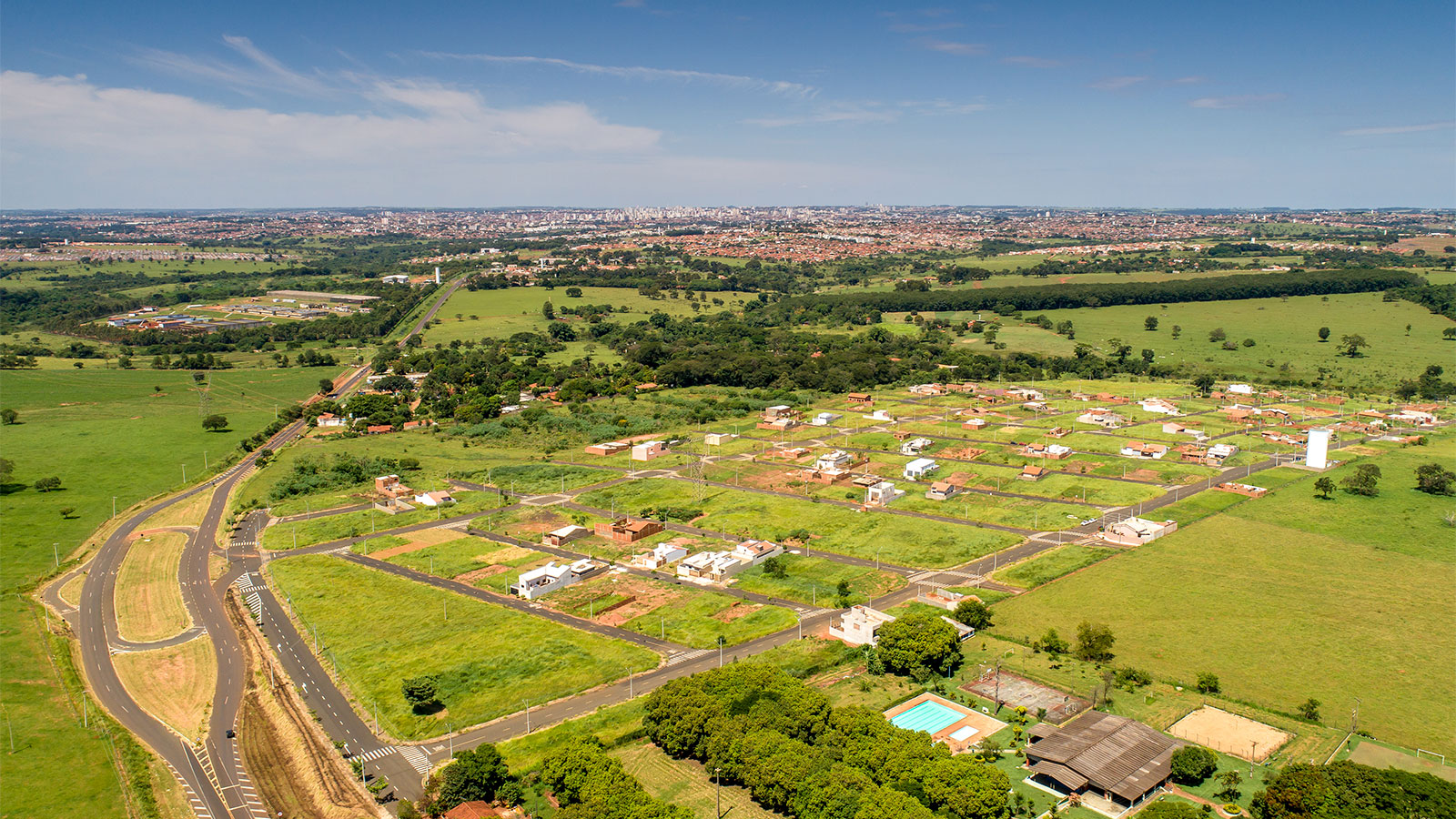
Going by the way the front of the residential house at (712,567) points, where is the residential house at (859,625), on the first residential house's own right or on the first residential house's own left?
on the first residential house's own left

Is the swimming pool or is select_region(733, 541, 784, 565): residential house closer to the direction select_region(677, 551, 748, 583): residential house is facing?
the swimming pool

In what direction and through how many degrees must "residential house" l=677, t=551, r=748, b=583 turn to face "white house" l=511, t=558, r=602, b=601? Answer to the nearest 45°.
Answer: approximately 45° to its right

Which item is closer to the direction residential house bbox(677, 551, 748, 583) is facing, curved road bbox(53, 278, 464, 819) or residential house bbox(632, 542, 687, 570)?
the curved road

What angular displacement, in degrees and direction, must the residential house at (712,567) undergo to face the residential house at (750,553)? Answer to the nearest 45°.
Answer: approximately 180°

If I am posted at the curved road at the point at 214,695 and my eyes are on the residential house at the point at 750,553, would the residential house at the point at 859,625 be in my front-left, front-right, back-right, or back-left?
front-right

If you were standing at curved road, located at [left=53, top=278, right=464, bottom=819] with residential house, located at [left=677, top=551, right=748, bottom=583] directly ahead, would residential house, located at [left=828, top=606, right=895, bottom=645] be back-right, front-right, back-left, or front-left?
front-right

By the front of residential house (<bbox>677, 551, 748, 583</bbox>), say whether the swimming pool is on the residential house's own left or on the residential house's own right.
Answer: on the residential house's own left

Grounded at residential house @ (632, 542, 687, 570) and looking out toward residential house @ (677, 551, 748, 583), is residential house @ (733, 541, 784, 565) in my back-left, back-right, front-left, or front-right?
front-left

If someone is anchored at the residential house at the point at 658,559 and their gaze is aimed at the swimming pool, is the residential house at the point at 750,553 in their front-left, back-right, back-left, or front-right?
front-left

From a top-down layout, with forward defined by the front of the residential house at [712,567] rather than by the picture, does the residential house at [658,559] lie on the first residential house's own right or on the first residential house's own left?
on the first residential house's own right

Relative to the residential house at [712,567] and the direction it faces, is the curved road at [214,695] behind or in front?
in front
